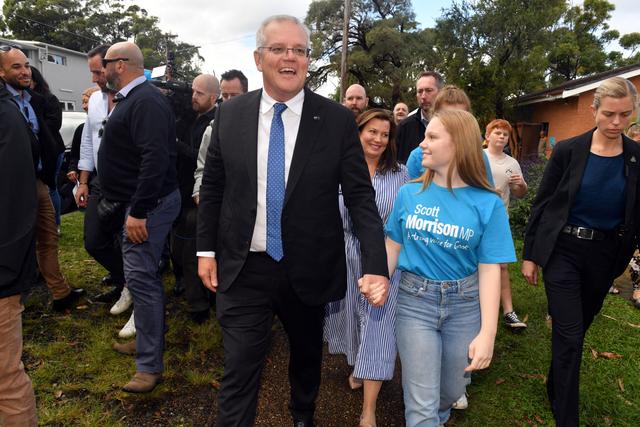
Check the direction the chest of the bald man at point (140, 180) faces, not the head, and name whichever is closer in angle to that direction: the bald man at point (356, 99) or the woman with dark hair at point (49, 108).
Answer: the woman with dark hair

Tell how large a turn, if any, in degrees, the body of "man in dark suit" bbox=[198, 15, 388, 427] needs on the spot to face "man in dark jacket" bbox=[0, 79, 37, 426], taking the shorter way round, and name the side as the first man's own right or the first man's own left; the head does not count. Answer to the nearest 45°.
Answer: approximately 90° to the first man's own right

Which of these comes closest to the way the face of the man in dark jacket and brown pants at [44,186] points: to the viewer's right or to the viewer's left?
to the viewer's right

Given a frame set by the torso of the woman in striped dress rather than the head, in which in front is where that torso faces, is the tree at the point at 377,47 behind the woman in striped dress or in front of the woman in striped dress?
behind

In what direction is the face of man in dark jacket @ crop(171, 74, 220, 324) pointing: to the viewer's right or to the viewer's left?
to the viewer's left

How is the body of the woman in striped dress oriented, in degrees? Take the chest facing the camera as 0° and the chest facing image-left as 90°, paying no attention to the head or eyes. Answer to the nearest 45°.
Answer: approximately 0°

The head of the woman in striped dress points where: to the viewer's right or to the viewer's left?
to the viewer's left
